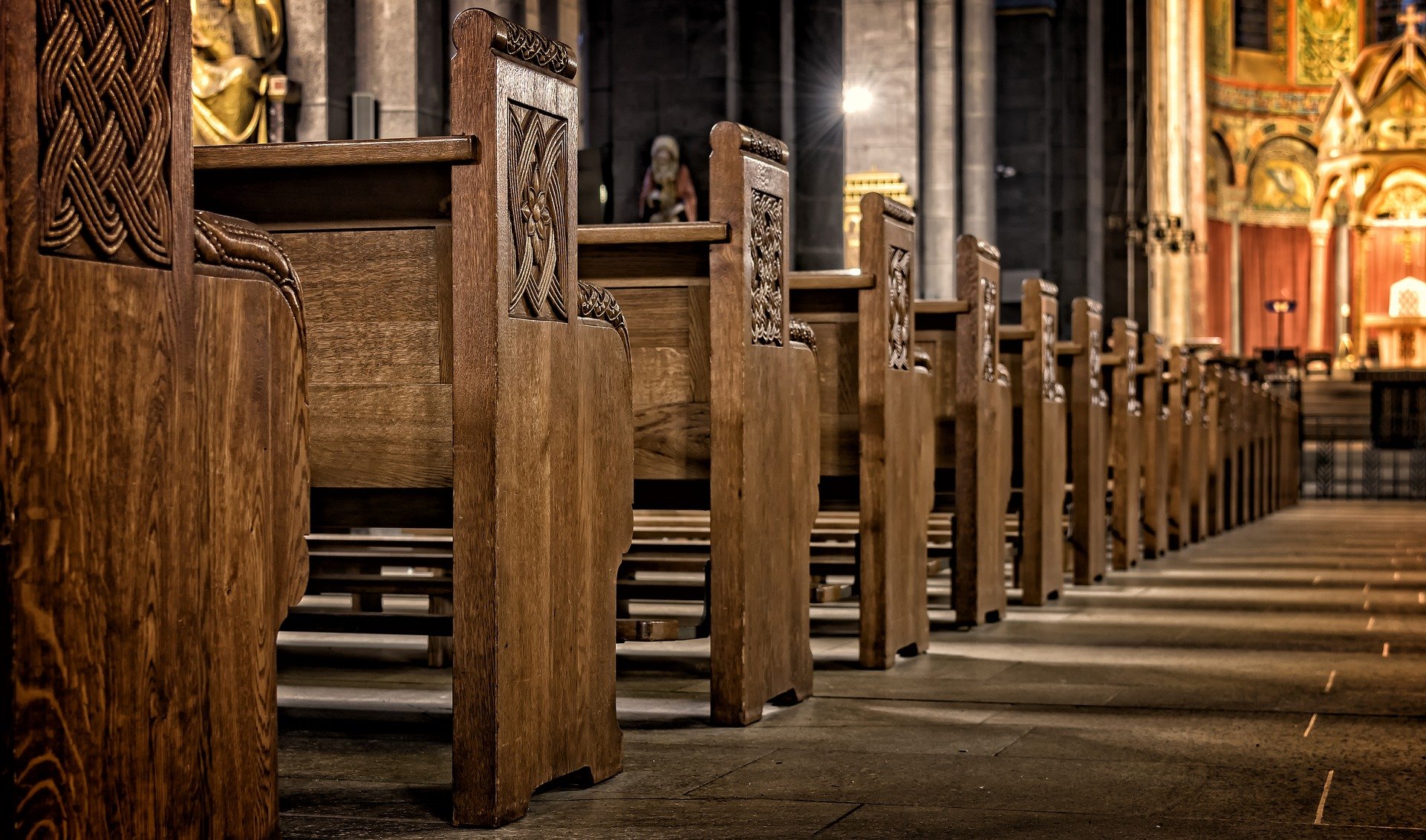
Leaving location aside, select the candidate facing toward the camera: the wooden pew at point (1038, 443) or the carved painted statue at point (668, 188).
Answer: the carved painted statue

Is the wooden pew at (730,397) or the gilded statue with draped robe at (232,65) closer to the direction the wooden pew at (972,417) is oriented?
the gilded statue with draped robe

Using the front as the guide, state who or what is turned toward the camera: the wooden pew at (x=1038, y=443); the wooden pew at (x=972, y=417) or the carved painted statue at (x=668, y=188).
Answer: the carved painted statue

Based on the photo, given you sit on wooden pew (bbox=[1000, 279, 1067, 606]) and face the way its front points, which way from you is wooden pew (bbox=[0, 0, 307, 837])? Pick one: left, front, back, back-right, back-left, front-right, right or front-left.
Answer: back

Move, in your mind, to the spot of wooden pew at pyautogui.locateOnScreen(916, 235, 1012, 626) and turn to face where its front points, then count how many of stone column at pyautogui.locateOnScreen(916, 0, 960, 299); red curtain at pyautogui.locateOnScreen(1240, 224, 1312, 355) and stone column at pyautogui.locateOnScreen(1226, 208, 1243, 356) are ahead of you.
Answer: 3

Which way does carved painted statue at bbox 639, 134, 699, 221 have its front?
toward the camera

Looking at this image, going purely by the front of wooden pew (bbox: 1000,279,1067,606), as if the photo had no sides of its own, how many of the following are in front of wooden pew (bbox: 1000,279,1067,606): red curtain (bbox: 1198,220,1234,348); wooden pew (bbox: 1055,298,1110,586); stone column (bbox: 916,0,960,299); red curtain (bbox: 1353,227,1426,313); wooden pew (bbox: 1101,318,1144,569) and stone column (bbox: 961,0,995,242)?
6

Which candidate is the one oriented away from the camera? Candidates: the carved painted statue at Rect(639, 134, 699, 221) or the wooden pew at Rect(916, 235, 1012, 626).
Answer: the wooden pew

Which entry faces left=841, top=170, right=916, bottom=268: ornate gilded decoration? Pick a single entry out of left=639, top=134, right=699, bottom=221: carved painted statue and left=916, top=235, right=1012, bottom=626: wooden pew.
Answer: the wooden pew

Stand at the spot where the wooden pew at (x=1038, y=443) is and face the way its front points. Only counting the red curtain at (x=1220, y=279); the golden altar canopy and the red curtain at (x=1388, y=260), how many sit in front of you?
3

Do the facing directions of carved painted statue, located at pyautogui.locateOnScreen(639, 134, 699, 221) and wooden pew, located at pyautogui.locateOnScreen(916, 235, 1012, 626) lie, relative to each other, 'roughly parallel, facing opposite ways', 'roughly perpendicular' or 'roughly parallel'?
roughly parallel, facing opposite ways

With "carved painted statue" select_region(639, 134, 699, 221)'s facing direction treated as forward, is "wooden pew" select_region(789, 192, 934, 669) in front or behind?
in front

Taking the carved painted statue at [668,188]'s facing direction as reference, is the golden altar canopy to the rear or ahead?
to the rear

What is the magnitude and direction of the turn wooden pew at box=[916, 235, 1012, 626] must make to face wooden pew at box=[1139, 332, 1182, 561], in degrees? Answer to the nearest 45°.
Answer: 0° — it already faces it

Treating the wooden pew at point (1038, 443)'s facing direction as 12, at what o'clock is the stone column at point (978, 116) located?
The stone column is roughly at 12 o'clock from the wooden pew.

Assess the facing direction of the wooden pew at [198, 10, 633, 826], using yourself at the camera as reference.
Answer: facing away from the viewer and to the right of the viewer

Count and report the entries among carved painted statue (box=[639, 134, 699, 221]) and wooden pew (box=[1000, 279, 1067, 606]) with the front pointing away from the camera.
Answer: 1

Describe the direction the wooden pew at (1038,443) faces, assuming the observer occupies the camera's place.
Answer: facing away from the viewer

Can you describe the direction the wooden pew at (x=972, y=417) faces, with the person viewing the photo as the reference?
facing away from the viewer

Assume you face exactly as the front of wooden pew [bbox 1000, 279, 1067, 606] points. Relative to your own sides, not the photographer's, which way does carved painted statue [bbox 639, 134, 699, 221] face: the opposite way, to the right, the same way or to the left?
the opposite way
